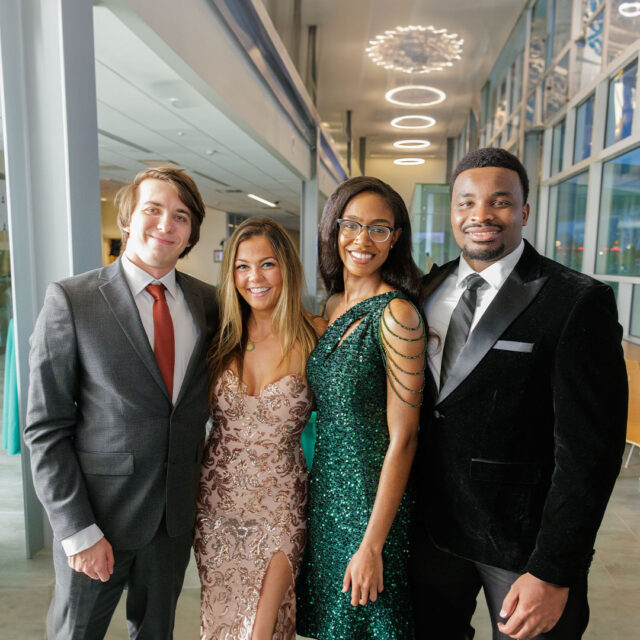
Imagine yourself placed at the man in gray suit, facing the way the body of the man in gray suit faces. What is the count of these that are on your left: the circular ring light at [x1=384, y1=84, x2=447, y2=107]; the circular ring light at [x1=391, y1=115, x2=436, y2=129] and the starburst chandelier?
3

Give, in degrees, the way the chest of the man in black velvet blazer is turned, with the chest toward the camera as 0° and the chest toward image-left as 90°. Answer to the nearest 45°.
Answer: approximately 45°

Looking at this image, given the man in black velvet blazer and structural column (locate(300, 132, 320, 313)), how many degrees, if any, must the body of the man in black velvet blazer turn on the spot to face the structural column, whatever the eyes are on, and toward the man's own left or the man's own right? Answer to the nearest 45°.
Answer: approximately 90° to the man's own right

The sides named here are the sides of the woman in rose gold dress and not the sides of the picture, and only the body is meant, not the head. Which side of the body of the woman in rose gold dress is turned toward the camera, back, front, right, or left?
front

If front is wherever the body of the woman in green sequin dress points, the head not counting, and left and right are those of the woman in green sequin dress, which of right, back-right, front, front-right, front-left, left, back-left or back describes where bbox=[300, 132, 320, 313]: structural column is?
back-right

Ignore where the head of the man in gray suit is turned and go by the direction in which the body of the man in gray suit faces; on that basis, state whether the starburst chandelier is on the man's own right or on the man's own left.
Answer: on the man's own left

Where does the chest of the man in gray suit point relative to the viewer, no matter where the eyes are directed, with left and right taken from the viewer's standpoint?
facing the viewer and to the right of the viewer

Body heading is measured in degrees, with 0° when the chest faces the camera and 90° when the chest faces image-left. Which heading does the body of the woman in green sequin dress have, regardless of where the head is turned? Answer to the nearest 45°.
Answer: approximately 45°

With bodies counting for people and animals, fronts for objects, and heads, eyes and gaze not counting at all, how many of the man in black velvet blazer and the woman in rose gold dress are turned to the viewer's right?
0

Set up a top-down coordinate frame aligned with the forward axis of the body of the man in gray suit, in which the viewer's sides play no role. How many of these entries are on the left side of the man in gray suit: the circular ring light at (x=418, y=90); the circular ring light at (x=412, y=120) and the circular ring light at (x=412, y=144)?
3

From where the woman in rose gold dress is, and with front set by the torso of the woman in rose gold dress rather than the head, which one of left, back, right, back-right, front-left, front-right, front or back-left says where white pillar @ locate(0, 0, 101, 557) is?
back-right

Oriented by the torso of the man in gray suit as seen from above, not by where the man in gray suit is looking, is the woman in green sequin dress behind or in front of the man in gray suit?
in front
